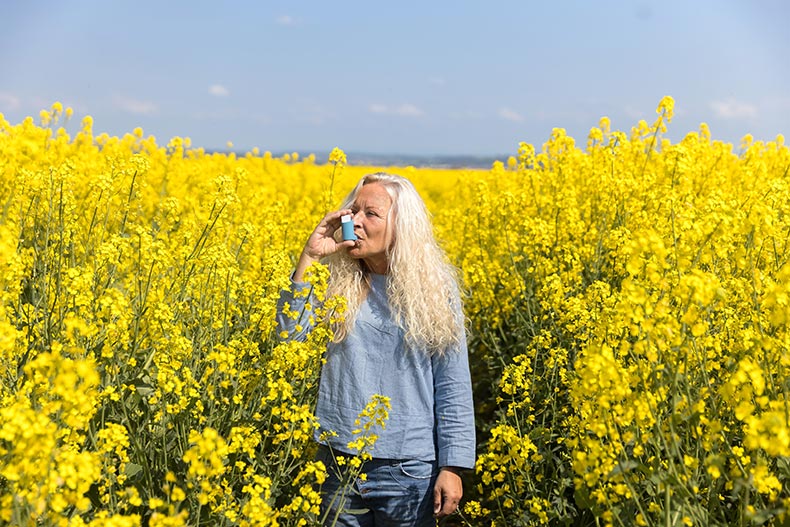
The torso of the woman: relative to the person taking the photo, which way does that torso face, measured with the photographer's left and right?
facing the viewer and to the left of the viewer

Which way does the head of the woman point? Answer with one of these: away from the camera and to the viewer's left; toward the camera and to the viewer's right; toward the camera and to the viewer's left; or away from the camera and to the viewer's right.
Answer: toward the camera and to the viewer's left
